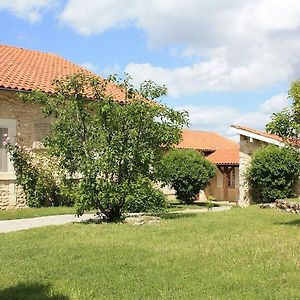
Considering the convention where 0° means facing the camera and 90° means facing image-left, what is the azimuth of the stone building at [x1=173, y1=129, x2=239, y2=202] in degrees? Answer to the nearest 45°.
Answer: approximately 0°
